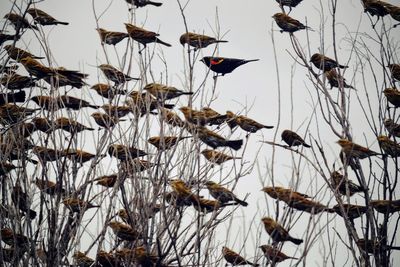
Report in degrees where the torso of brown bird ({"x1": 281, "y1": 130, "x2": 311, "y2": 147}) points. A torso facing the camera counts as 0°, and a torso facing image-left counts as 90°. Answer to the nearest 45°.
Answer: approximately 90°

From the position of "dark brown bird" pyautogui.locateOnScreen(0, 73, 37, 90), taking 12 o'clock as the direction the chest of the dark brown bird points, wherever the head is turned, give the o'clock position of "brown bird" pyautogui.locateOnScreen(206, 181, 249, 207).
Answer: The brown bird is roughly at 7 o'clock from the dark brown bird.

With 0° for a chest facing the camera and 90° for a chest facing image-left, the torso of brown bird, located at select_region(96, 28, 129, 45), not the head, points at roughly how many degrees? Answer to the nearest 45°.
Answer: approximately 90°

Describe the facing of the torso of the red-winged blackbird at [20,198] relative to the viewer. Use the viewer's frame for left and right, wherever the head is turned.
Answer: facing to the left of the viewer

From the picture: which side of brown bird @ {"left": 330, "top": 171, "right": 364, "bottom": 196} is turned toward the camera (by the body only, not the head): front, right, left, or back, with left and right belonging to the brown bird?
left

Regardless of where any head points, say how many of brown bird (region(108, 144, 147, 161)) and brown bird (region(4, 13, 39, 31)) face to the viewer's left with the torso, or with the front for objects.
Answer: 2

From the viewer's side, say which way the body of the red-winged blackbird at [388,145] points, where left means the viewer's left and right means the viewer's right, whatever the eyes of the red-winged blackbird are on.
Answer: facing to the left of the viewer

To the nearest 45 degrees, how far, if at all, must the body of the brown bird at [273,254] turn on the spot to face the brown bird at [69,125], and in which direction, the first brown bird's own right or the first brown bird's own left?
0° — it already faces it

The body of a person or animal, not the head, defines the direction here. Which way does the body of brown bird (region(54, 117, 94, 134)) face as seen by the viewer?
to the viewer's left

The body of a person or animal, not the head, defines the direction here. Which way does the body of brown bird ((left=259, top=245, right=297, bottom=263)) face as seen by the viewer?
to the viewer's left

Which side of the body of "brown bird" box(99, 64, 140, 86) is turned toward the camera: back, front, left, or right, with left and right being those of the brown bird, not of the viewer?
left
